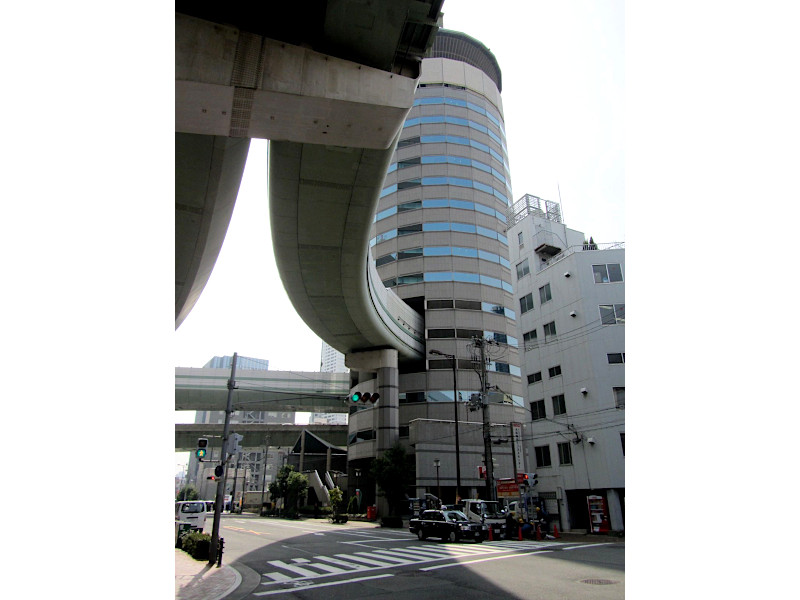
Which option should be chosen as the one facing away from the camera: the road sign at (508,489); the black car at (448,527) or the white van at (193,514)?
the white van

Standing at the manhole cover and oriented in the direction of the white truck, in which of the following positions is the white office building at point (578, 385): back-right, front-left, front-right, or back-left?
front-right

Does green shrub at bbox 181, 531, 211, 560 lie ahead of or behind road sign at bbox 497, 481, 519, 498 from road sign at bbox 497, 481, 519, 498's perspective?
ahead

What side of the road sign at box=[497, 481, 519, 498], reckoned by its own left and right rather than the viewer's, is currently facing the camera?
front

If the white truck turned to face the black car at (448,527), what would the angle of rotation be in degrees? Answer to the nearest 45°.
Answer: approximately 90° to its right

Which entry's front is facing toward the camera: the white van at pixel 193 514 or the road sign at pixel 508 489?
the road sign

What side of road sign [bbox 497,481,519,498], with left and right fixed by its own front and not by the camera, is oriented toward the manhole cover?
front

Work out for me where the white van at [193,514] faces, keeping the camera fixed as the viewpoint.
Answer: facing away from the viewer

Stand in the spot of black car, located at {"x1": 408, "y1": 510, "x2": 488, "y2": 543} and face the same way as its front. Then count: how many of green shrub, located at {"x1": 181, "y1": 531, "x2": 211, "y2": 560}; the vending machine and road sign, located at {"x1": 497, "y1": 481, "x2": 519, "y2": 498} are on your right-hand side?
1
